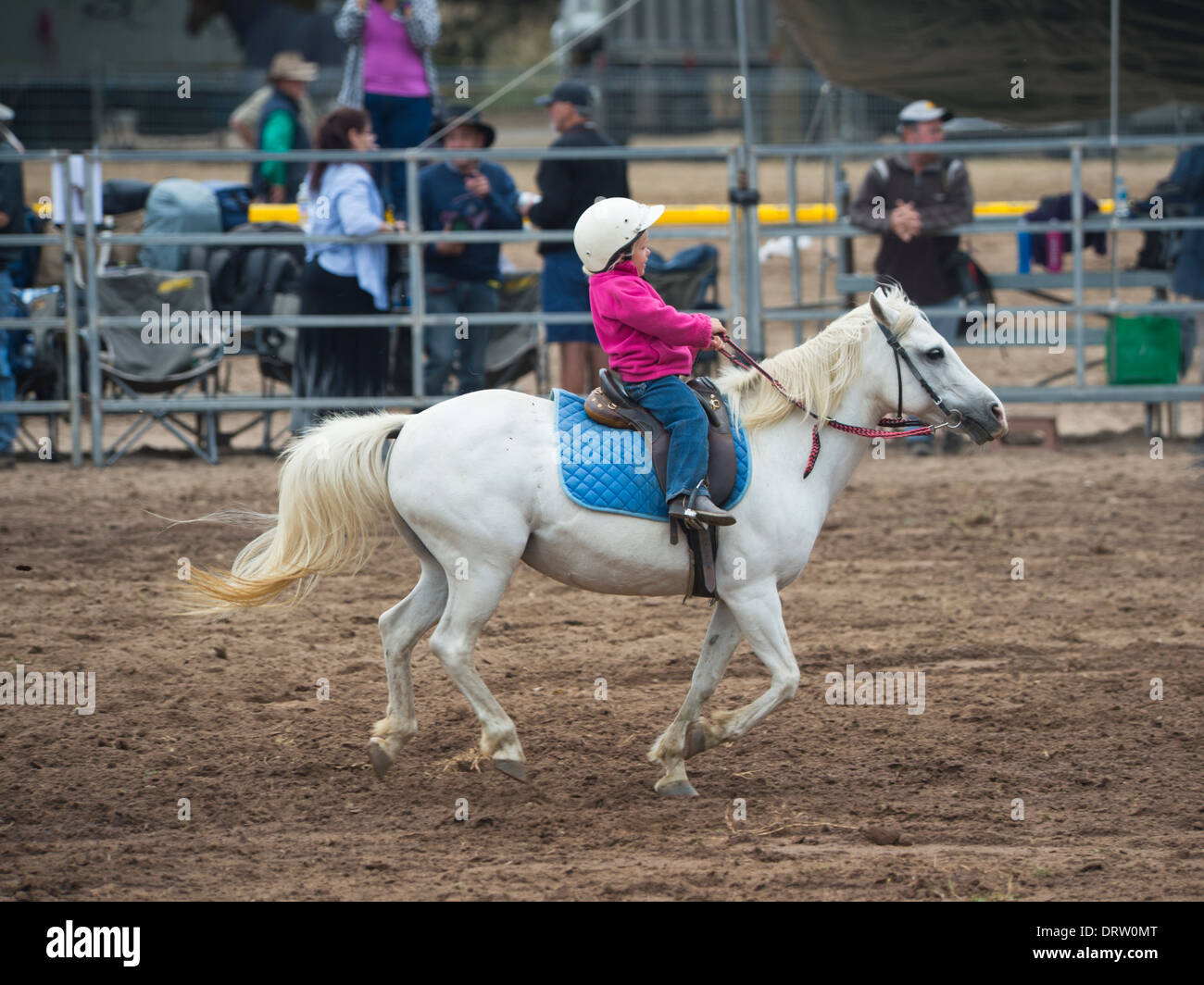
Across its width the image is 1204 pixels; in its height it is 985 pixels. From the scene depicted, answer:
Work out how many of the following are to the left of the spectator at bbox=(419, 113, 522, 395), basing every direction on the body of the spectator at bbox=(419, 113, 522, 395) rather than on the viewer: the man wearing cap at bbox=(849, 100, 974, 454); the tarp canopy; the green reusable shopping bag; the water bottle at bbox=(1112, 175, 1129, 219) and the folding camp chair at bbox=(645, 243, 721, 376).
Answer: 5

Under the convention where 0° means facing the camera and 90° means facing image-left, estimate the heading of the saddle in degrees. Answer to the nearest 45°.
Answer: approximately 270°

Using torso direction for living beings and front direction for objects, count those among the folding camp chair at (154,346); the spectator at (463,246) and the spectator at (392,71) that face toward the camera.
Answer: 3

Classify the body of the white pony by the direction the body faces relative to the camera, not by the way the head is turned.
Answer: to the viewer's right

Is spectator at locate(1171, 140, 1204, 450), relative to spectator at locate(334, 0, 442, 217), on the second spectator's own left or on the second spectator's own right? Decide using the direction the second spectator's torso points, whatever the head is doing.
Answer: on the second spectator's own left
